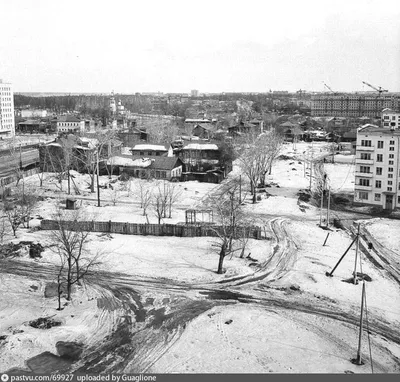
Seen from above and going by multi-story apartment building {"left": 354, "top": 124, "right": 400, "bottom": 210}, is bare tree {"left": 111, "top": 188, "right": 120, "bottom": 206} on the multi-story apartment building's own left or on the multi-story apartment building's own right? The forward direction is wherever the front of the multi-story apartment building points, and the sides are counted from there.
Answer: on the multi-story apartment building's own right

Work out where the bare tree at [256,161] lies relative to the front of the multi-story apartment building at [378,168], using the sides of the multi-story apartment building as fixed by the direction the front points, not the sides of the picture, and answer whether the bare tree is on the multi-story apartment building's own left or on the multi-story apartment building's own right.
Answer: on the multi-story apartment building's own right

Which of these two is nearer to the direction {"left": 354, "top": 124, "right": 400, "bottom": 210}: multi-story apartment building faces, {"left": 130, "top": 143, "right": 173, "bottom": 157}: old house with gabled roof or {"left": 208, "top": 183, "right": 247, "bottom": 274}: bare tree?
the bare tree

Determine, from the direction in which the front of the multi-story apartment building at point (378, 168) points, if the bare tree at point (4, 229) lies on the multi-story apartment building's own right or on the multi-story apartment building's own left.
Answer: on the multi-story apartment building's own right

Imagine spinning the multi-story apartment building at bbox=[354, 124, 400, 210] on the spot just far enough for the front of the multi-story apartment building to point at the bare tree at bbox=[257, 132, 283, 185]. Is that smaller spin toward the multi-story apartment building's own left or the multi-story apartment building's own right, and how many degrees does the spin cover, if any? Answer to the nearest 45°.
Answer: approximately 135° to the multi-story apartment building's own right

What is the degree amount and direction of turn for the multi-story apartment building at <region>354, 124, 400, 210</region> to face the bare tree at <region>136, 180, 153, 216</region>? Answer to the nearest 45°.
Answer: approximately 90° to its right

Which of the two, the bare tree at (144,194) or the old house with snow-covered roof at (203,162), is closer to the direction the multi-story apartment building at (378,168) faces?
the bare tree

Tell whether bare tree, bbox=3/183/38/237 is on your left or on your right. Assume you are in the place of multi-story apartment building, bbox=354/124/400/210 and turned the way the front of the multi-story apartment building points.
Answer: on your right

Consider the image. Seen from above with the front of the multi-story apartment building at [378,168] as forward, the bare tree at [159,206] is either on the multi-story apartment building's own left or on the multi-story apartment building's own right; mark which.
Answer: on the multi-story apartment building's own right

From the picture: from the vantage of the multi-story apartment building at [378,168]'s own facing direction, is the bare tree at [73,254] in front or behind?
in front

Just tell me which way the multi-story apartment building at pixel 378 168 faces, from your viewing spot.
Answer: facing the viewer

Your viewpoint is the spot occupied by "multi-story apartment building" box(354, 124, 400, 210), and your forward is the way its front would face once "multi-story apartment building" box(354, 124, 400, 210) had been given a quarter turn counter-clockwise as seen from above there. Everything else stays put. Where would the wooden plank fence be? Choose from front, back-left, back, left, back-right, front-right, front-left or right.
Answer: back-right
